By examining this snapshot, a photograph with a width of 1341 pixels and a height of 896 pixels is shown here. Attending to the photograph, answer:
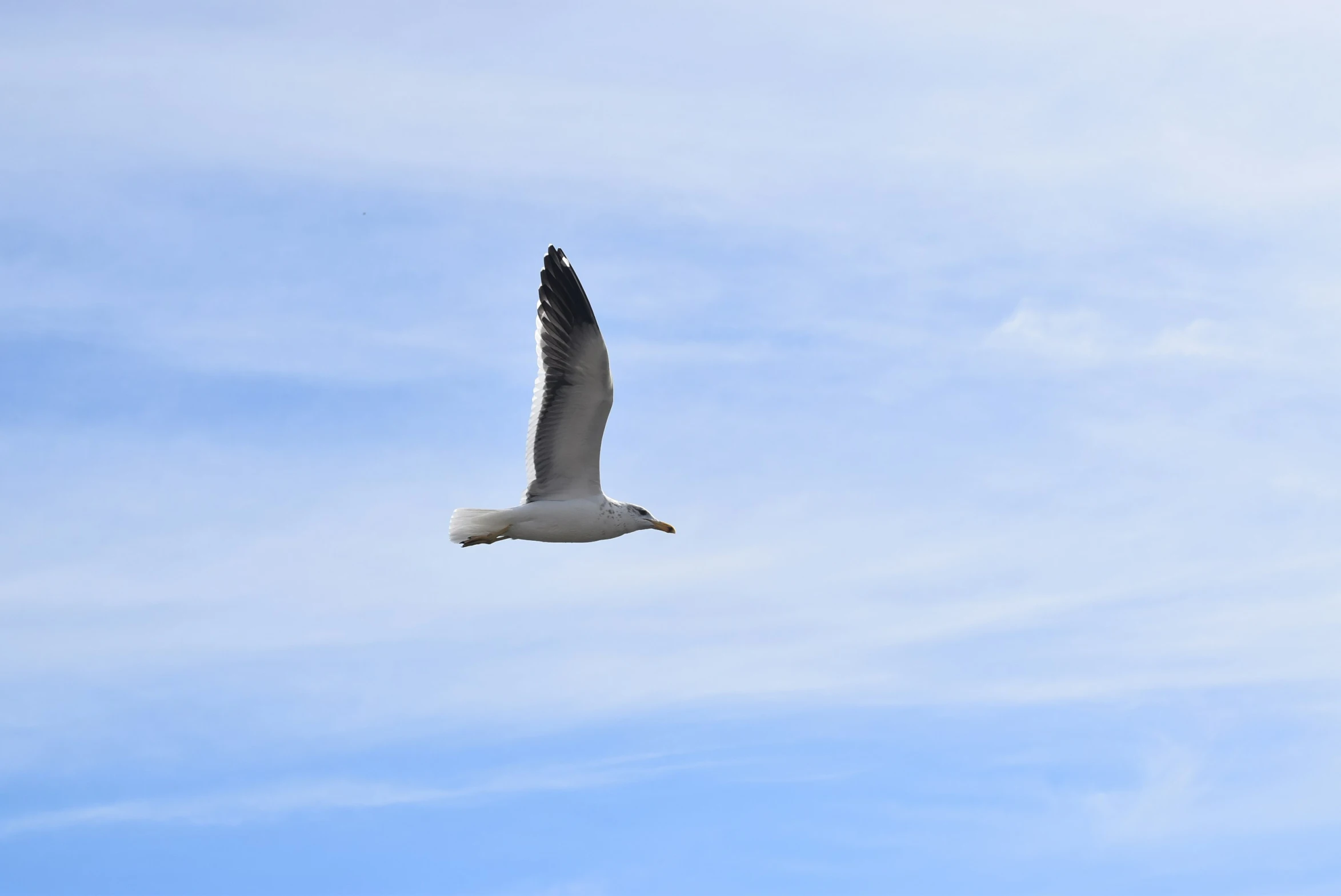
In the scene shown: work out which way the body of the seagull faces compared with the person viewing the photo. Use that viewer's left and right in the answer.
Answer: facing to the right of the viewer
